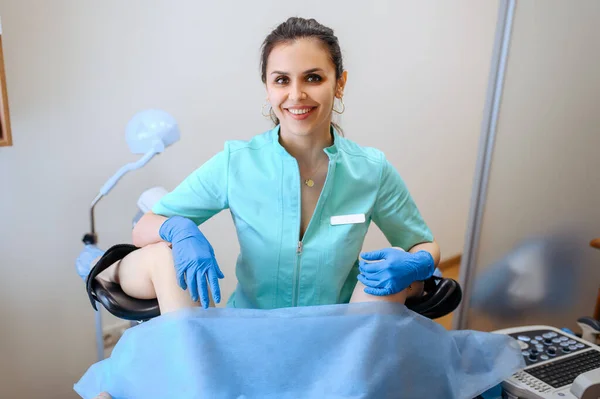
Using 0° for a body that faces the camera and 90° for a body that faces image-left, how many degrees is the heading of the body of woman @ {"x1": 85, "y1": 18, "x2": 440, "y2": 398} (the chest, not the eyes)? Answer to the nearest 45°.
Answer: approximately 0°

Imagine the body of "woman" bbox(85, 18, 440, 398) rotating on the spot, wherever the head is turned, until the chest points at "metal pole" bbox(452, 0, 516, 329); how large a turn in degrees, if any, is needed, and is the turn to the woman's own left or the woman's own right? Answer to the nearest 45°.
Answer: approximately 135° to the woman's own left
